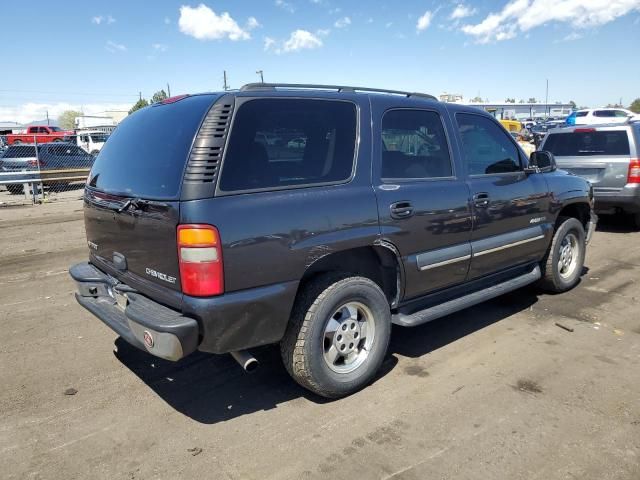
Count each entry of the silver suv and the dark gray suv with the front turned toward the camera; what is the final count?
0

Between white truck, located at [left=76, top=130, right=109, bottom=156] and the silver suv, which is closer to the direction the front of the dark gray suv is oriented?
the silver suv

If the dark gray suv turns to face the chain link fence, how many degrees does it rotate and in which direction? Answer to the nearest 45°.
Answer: approximately 90° to its left

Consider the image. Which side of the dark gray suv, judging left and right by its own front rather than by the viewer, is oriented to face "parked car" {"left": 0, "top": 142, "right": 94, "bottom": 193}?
left

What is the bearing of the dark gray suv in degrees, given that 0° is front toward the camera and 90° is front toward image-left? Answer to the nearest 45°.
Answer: approximately 225°

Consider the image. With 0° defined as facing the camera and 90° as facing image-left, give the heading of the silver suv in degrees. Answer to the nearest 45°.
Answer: approximately 225°

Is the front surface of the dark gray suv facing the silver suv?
yes

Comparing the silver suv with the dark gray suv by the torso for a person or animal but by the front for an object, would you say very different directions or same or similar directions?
same or similar directions

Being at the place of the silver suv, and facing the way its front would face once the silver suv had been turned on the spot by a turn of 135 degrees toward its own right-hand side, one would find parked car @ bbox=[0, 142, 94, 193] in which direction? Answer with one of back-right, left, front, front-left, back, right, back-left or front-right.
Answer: right
